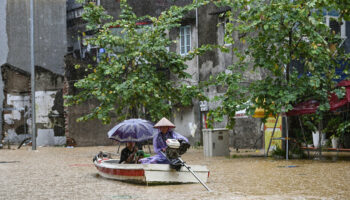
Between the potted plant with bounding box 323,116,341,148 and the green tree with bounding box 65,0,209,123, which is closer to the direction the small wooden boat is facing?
the green tree

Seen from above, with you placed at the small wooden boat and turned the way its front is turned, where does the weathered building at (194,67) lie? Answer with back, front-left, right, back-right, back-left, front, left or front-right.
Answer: right

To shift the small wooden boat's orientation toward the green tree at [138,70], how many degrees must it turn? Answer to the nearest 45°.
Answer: approximately 90° to its right

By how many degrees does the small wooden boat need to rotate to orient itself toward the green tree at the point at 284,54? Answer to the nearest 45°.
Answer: approximately 135° to its right

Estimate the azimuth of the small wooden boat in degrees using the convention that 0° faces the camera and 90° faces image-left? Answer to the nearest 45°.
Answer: approximately 90°

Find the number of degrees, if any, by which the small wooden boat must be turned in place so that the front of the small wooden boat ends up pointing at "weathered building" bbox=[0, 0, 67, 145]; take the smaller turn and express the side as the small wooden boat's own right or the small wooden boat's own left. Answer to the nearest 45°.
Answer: approximately 90° to the small wooden boat's own right
